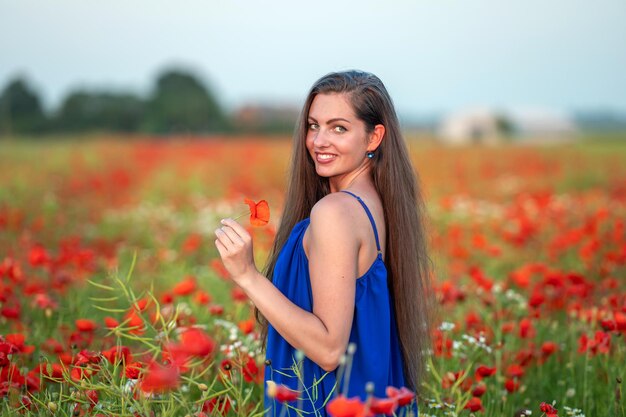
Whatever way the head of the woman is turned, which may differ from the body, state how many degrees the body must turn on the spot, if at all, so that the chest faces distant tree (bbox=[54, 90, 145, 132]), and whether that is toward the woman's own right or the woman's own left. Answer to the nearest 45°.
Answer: approximately 90° to the woman's own right

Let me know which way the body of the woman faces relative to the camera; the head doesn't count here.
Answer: to the viewer's left

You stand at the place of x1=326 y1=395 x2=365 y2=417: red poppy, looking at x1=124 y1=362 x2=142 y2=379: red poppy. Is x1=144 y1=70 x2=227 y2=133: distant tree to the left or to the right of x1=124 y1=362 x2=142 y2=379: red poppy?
right

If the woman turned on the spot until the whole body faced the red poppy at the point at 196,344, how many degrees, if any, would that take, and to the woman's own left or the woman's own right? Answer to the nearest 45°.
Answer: approximately 90° to the woman's own left

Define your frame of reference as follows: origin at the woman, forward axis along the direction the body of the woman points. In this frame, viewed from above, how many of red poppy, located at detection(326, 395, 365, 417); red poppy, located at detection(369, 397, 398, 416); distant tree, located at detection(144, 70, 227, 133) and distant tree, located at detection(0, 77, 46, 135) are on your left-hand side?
2

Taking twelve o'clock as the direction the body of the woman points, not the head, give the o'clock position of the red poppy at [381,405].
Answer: The red poppy is roughly at 9 o'clock from the woman.

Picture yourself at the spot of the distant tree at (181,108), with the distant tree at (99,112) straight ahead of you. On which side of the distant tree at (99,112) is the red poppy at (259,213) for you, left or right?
left

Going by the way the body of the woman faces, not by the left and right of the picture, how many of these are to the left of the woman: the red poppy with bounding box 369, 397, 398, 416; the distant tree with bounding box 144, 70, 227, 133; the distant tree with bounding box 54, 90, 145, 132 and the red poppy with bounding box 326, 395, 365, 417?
2

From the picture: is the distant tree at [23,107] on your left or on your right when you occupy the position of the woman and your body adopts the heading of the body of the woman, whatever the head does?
on your right
